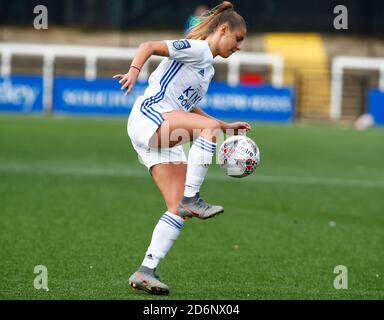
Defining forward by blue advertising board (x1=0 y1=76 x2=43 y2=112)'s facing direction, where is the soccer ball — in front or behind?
in front

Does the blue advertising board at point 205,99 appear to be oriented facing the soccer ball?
yes

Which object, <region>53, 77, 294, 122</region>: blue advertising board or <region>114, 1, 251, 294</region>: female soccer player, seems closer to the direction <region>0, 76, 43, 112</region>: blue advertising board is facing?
the female soccer player

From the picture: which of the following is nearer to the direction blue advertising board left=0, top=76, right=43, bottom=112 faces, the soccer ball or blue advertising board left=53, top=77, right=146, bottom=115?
the soccer ball

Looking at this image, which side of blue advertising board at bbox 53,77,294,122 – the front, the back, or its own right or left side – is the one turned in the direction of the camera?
front

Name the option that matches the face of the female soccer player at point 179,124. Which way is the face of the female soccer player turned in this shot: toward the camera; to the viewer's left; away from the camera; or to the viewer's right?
to the viewer's right

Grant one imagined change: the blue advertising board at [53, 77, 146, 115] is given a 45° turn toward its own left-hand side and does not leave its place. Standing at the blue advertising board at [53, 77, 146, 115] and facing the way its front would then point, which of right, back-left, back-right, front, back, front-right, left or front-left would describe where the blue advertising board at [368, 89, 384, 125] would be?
front-left

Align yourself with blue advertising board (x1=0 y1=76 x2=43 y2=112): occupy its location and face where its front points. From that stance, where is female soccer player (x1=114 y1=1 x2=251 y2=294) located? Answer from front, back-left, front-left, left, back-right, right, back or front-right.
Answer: front

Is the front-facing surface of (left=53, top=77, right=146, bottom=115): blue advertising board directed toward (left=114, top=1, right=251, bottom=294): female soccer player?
yes
